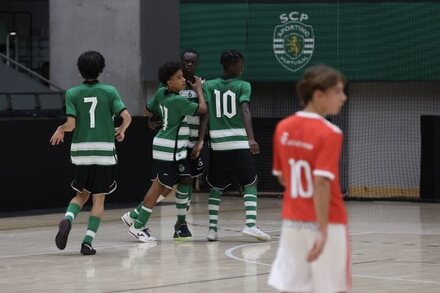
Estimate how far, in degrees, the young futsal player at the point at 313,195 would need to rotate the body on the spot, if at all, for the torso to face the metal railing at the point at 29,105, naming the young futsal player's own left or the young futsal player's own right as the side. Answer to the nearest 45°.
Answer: approximately 45° to the young futsal player's own left

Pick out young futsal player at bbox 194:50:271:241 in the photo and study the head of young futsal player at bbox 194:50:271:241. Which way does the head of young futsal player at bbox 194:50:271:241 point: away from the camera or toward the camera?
away from the camera

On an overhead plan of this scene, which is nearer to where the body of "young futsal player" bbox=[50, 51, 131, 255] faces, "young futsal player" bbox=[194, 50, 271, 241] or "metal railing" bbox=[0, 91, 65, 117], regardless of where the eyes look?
the metal railing

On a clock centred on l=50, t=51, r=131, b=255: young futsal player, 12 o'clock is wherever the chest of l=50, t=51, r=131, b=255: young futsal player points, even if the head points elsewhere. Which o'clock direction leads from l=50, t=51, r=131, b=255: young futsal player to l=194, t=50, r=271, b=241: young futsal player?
l=194, t=50, r=271, b=241: young futsal player is roughly at 2 o'clock from l=50, t=51, r=131, b=255: young futsal player.

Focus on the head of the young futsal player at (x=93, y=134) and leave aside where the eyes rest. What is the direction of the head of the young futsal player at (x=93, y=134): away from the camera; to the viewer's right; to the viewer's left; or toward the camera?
away from the camera

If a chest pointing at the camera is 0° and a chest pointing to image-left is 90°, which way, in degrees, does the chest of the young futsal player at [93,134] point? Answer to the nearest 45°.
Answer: approximately 180°

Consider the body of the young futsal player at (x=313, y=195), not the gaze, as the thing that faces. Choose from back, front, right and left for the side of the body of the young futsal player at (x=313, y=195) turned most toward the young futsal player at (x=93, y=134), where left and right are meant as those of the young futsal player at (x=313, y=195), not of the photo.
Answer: left

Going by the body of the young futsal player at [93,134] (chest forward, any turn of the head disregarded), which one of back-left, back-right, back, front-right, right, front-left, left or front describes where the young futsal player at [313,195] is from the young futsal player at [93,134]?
back
